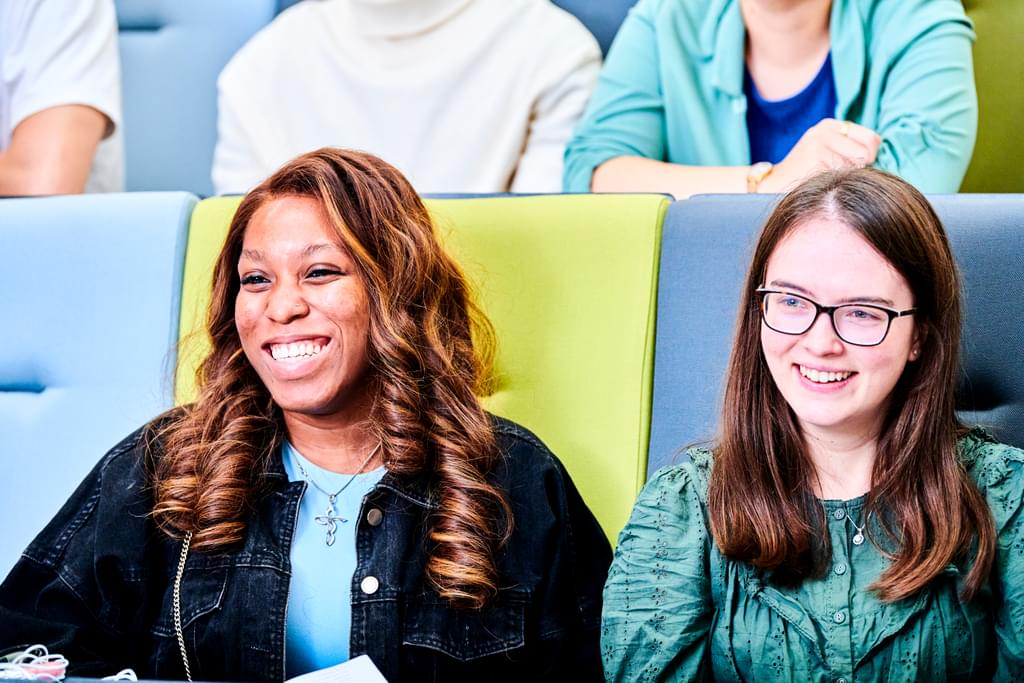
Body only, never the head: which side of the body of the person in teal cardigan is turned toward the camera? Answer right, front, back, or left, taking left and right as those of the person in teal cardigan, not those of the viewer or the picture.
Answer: front

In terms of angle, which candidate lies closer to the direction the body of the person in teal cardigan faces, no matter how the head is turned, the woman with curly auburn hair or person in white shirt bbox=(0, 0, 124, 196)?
the woman with curly auburn hair

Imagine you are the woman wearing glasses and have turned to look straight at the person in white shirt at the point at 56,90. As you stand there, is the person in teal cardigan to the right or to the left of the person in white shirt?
right

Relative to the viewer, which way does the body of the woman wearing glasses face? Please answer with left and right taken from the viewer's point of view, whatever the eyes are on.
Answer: facing the viewer

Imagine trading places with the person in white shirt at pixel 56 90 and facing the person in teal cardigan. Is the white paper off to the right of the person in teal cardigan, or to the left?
right

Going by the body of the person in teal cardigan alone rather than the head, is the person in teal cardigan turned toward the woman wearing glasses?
yes

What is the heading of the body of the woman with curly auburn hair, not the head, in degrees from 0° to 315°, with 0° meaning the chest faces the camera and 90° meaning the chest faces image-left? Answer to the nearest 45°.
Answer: approximately 0°

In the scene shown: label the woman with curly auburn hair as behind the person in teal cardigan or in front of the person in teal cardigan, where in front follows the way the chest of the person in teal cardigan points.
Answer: in front

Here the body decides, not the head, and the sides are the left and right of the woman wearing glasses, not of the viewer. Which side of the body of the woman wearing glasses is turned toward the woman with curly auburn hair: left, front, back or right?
right

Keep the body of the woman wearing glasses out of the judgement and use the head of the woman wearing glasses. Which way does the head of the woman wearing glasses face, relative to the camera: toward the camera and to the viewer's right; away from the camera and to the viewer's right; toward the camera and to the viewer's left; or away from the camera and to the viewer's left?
toward the camera and to the viewer's left

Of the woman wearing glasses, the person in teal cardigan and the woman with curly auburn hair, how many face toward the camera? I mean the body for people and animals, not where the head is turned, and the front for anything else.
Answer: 3
